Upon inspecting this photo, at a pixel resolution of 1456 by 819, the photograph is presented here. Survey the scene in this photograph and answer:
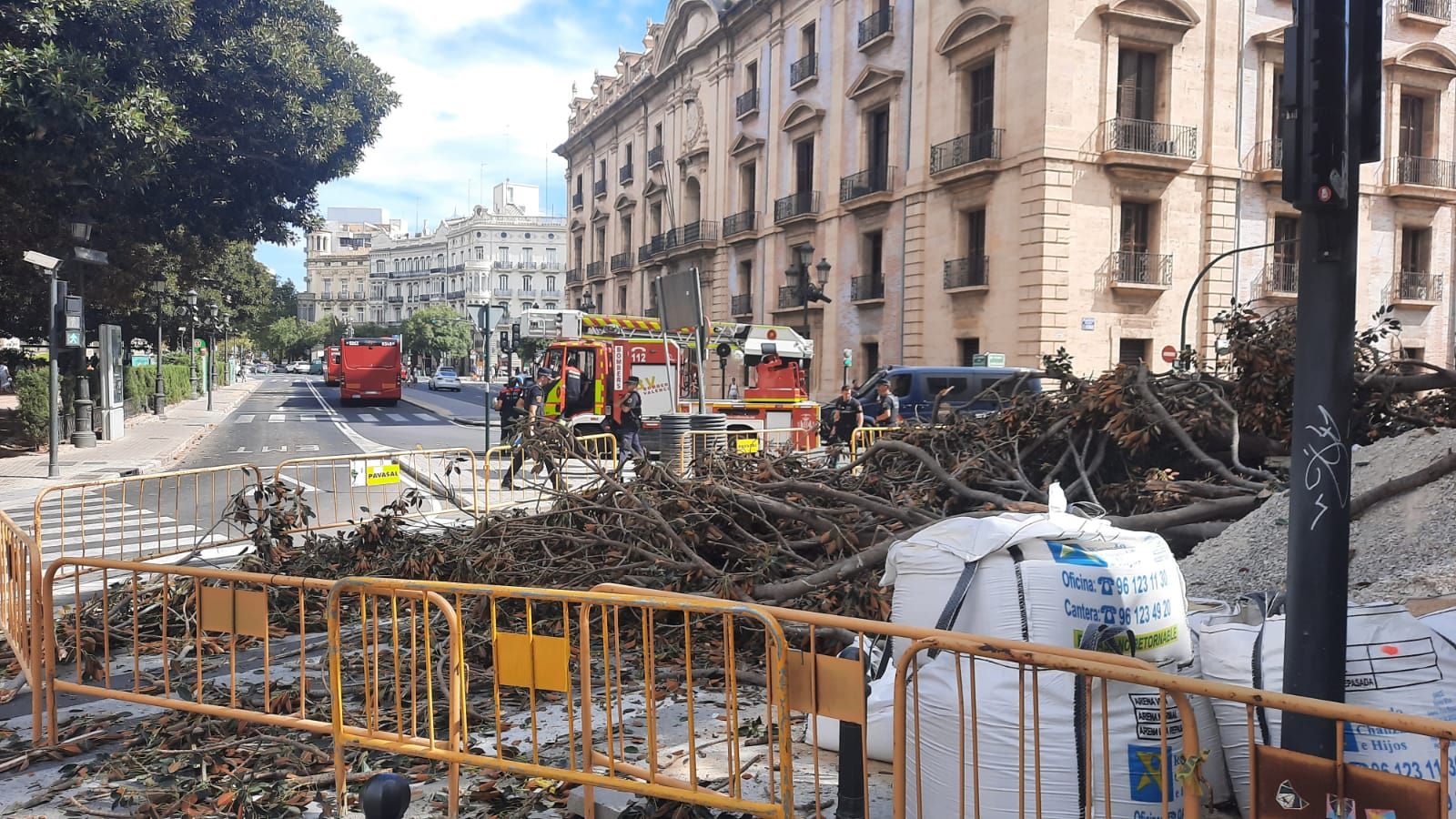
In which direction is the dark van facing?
to the viewer's left

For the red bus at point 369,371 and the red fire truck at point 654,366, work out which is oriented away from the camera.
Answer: the red bus

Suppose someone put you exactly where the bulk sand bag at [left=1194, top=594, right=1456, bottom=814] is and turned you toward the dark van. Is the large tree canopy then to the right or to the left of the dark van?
left

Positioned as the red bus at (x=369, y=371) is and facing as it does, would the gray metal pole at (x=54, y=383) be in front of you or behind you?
behind

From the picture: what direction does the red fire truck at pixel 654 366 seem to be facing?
to the viewer's left

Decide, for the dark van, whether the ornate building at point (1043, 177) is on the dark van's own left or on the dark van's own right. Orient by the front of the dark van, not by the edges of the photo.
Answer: on the dark van's own right

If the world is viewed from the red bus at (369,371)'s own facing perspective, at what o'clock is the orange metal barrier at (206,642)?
The orange metal barrier is roughly at 6 o'clock from the red bus.

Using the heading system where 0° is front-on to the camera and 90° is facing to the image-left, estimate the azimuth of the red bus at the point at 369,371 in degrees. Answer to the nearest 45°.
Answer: approximately 180°

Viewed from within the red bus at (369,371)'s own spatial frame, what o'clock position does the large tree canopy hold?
The large tree canopy is roughly at 6 o'clock from the red bus.

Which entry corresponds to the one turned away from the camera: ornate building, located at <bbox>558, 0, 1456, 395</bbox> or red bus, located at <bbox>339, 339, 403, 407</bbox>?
the red bus

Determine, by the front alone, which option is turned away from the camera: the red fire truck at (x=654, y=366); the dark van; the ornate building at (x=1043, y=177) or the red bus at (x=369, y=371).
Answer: the red bus

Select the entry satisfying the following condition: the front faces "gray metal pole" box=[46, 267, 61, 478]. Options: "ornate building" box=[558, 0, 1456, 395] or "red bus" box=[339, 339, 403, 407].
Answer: the ornate building

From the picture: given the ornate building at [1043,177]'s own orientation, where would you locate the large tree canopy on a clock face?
The large tree canopy is roughly at 12 o'clock from the ornate building.
